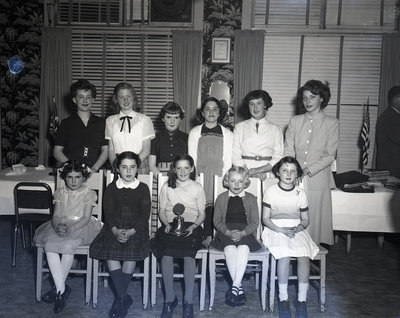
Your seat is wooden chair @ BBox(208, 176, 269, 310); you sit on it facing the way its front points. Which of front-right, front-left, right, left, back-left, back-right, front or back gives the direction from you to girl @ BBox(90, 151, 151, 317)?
right

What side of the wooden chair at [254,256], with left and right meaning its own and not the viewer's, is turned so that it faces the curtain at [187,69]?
back

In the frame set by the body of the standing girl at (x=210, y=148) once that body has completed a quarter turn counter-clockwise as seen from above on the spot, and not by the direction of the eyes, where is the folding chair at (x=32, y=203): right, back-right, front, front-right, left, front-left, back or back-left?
back

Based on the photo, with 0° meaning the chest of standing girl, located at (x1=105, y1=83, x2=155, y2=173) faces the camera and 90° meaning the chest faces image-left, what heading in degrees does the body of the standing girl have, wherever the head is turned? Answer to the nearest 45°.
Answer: approximately 0°

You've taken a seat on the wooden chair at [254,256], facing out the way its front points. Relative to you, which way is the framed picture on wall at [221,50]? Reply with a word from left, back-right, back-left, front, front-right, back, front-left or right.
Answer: back

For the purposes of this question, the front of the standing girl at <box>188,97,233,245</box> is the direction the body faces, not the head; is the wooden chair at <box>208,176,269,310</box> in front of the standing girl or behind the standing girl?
in front

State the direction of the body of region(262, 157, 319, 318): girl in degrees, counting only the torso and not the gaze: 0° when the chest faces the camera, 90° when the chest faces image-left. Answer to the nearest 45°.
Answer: approximately 0°

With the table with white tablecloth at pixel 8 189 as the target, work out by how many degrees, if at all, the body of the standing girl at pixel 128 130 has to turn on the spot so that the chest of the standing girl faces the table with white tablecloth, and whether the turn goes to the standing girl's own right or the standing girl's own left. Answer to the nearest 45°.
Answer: approximately 135° to the standing girl's own right

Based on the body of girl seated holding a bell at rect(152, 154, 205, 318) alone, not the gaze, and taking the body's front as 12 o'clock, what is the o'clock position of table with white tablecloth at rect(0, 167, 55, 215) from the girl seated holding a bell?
The table with white tablecloth is roughly at 4 o'clock from the girl seated holding a bell.
